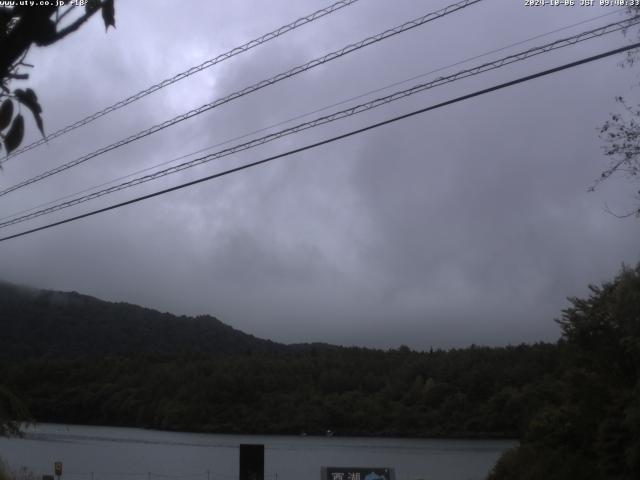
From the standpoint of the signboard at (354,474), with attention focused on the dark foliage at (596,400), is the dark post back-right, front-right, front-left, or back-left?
back-left

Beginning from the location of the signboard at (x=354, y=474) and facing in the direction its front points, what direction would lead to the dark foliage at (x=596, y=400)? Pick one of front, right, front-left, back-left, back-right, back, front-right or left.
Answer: back-left

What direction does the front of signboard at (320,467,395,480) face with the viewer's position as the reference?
facing the viewer

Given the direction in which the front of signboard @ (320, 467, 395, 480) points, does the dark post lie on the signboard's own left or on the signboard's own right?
on the signboard's own right

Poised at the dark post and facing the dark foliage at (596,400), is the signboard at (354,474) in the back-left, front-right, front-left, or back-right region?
front-right

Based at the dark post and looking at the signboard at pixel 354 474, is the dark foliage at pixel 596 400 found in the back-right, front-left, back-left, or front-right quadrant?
front-left

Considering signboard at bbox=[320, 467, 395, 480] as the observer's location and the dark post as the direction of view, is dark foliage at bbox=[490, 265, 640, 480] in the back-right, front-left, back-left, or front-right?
back-right
